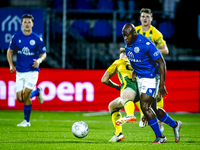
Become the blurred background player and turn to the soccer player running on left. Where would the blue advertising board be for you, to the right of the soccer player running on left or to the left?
right

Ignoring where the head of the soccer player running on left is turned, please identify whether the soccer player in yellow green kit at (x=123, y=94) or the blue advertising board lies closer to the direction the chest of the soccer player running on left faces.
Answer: the soccer player in yellow green kit

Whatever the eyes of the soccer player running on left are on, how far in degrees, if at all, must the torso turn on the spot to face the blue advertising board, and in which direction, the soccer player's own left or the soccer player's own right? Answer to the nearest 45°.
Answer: approximately 180°

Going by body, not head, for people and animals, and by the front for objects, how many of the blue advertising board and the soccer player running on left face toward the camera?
2

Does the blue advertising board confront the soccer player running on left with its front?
yes

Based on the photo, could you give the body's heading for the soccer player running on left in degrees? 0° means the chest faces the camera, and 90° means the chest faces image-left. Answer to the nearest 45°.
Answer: approximately 0°
